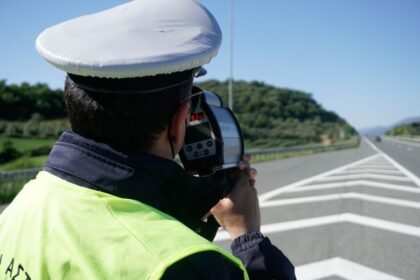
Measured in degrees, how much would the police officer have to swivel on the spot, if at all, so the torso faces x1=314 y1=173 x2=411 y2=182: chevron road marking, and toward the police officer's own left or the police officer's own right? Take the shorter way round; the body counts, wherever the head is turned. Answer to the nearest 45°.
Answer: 0° — they already face it

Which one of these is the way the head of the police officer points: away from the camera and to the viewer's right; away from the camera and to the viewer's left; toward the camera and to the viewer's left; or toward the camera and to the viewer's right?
away from the camera and to the viewer's right

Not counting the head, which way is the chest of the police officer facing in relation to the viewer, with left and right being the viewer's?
facing away from the viewer and to the right of the viewer

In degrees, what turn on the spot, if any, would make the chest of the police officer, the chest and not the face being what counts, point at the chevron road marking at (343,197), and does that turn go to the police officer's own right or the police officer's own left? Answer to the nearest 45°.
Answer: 0° — they already face it

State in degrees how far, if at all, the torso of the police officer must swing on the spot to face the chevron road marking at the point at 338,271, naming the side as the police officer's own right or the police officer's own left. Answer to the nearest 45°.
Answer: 0° — they already face it
